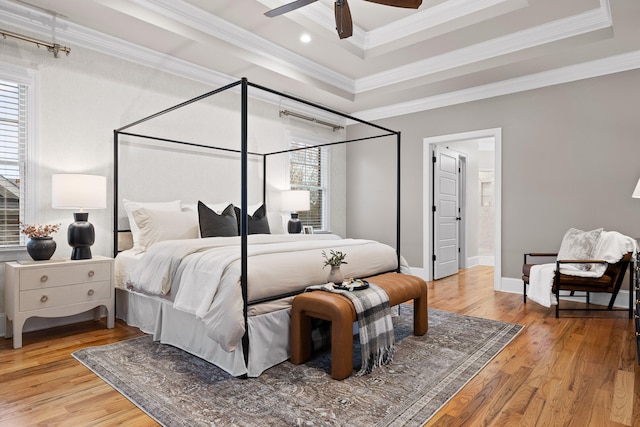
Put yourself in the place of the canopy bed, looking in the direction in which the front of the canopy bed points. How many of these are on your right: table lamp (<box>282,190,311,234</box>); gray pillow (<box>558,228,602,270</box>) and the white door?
0

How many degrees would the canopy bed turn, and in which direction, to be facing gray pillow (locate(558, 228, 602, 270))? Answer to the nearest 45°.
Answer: approximately 45° to its left

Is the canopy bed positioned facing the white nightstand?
no

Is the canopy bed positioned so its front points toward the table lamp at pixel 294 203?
no

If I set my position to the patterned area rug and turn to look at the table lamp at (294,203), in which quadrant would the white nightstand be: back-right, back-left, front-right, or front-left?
front-left

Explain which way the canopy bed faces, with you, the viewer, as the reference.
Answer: facing the viewer and to the right of the viewer

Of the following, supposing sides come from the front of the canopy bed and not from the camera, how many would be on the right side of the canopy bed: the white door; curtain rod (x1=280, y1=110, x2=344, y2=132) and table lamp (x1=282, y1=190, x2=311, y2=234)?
0

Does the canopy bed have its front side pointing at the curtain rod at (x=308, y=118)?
no

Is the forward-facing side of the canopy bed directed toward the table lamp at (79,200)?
no
